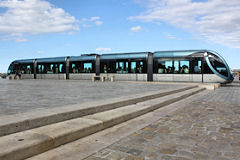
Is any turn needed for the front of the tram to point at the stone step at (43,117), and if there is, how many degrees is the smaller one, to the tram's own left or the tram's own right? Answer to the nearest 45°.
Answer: approximately 45° to the tram's own right

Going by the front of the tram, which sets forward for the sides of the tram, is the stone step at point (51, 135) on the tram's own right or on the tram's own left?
on the tram's own right

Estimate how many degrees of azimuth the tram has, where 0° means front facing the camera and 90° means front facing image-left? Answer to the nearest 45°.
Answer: approximately 315°
